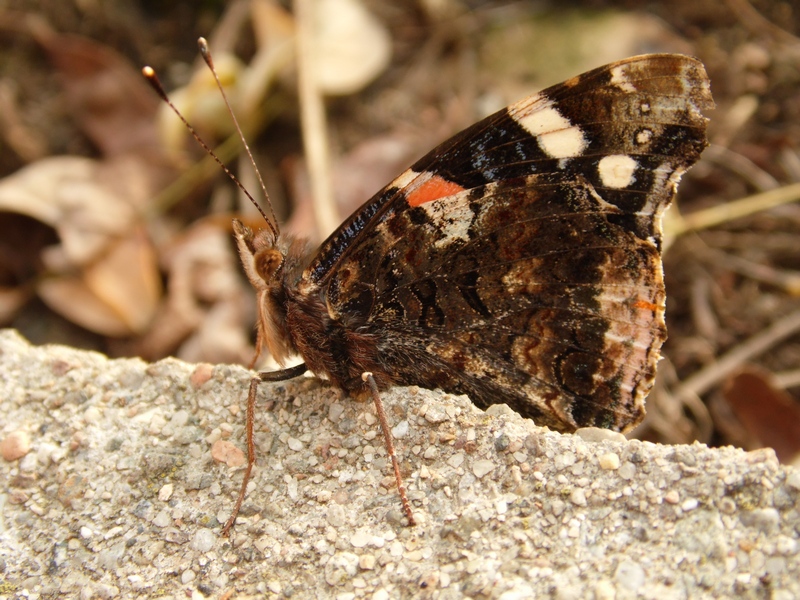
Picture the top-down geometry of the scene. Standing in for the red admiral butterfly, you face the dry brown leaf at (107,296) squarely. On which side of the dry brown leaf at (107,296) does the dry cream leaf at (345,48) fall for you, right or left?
right

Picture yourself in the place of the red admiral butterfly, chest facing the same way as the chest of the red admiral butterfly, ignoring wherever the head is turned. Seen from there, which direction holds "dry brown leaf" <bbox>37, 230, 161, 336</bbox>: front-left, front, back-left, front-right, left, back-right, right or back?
front-right

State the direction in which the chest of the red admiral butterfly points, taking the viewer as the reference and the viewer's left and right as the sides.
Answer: facing to the left of the viewer

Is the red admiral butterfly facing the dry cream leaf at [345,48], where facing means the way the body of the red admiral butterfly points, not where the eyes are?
no

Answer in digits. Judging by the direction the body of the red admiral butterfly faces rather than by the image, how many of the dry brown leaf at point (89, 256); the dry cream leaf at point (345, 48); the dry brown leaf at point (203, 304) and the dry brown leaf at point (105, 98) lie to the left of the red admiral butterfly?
0

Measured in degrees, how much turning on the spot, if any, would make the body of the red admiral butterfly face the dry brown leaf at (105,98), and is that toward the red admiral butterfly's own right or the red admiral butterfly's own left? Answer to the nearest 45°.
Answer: approximately 45° to the red admiral butterfly's own right

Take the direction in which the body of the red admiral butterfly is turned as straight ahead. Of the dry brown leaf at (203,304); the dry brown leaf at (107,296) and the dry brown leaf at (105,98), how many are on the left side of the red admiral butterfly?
0

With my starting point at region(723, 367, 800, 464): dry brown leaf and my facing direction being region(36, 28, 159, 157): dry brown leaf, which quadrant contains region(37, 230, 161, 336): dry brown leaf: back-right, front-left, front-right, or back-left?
front-left

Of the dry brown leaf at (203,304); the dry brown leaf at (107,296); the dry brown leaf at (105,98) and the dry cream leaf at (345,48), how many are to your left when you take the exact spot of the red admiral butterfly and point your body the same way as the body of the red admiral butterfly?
0

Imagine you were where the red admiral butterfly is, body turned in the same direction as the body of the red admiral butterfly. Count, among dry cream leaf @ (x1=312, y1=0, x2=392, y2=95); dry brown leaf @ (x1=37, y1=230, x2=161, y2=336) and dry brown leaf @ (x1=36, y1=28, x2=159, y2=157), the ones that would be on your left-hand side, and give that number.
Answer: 0
